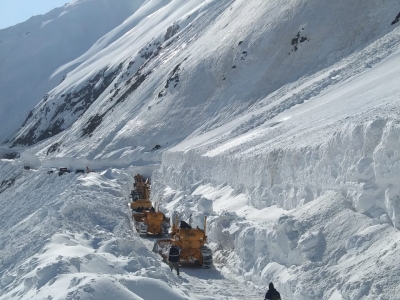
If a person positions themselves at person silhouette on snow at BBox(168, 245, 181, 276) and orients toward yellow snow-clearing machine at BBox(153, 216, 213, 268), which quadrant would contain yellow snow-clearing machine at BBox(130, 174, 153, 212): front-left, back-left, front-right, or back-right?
front-left

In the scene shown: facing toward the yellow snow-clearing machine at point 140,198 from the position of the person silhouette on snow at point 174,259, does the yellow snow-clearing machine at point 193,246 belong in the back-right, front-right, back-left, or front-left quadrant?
front-right

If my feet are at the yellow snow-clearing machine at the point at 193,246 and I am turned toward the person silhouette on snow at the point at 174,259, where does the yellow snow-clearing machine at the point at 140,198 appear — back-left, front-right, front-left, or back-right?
back-right

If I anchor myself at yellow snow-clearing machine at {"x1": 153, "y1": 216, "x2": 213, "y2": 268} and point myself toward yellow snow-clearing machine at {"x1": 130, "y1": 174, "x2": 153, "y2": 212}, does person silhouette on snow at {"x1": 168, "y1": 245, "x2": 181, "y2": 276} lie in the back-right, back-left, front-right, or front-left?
back-left
